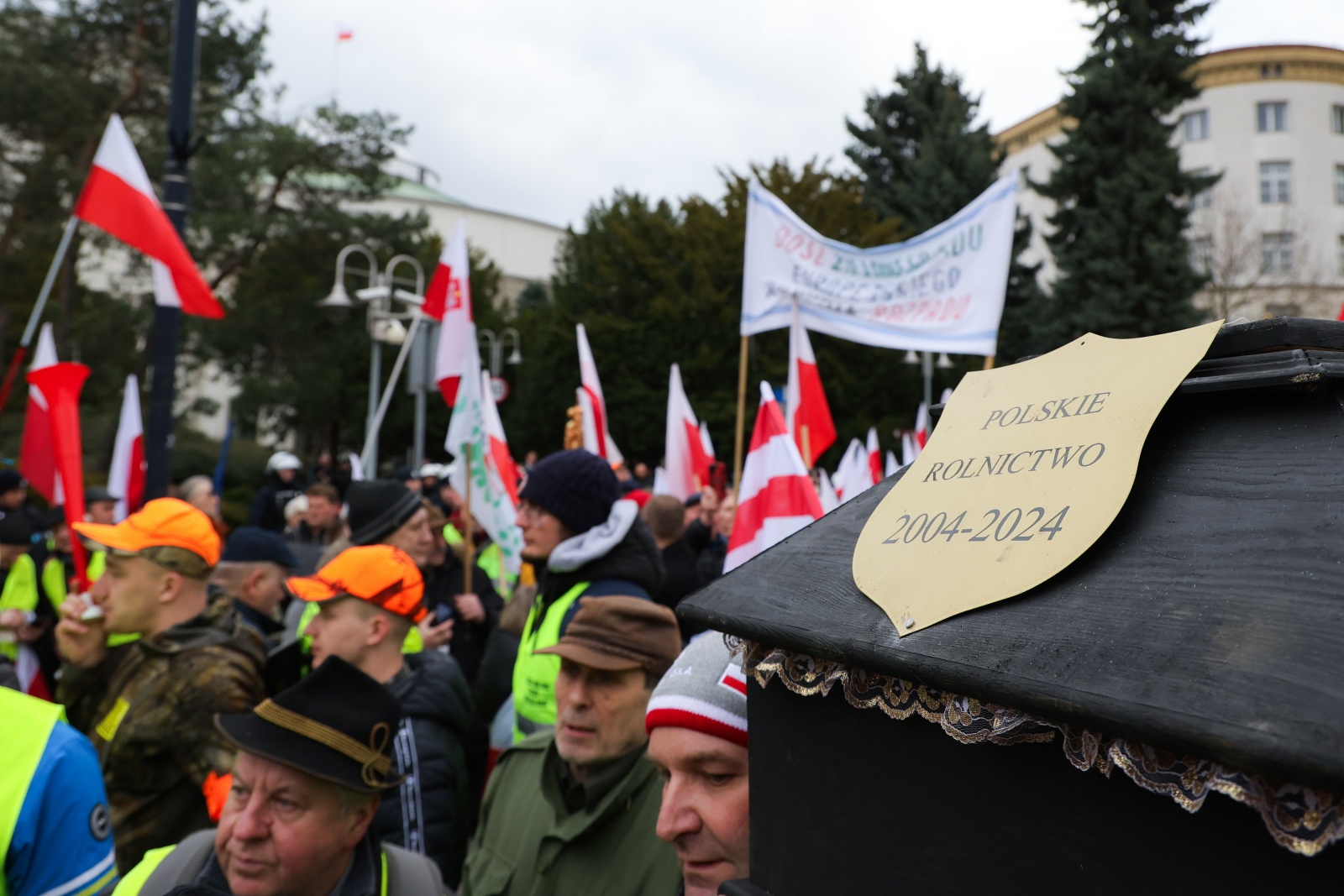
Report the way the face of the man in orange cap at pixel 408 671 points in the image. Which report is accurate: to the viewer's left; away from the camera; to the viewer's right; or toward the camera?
to the viewer's left

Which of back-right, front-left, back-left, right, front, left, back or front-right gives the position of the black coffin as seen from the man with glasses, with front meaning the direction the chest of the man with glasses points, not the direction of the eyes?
left

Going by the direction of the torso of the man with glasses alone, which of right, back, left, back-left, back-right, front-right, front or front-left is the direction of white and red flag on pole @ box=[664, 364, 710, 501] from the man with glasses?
right

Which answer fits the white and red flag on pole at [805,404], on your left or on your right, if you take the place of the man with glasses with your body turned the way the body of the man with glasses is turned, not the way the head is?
on your right

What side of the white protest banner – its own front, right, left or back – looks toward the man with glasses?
front

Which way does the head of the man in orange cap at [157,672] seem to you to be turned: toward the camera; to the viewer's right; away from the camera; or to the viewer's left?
to the viewer's left

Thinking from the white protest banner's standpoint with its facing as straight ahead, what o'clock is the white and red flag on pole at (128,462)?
The white and red flag on pole is roughly at 3 o'clock from the white protest banner.

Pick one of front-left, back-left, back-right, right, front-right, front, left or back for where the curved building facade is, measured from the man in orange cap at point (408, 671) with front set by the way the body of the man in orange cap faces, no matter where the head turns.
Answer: back-right

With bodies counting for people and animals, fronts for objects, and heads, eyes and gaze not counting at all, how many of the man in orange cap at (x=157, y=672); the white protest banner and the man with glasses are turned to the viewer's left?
2

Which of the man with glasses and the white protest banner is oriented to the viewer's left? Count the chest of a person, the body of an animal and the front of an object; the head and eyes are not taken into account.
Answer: the man with glasses

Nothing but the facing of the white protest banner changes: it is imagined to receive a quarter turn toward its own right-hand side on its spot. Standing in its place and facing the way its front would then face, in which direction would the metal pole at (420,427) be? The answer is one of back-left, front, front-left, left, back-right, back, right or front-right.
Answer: front-right

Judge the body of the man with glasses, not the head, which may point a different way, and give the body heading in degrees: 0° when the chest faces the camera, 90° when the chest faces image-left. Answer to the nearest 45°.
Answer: approximately 90°

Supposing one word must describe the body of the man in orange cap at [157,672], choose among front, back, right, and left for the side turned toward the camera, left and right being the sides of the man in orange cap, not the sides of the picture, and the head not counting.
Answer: left

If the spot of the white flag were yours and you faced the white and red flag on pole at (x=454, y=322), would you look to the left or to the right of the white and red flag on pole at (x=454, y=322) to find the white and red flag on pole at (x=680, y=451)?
right

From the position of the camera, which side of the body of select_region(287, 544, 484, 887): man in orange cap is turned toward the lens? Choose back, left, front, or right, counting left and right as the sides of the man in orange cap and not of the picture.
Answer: left

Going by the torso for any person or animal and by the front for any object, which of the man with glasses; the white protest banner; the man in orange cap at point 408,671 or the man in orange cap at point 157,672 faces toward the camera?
the white protest banner

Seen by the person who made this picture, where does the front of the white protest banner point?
facing the viewer

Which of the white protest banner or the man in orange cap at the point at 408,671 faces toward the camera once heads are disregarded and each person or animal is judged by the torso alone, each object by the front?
the white protest banner

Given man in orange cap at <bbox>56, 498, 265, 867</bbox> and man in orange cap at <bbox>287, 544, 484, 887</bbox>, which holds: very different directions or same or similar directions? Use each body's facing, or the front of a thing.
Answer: same or similar directions
